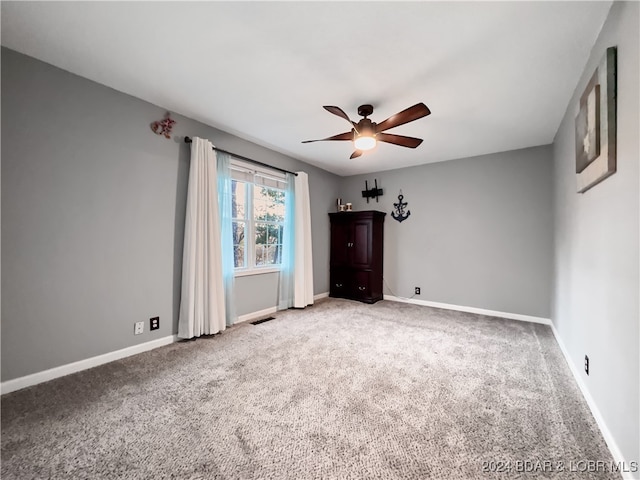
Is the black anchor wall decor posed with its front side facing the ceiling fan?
yes

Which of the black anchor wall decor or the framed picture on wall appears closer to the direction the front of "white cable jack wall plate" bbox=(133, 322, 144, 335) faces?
the framed picture on wall

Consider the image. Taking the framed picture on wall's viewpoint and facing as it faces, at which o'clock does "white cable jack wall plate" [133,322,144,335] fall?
The white cable jack wall plate is roughly at 11 o'clock from the framed picture on wall.

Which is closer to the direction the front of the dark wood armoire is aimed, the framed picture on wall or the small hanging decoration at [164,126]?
the small hanging decoration

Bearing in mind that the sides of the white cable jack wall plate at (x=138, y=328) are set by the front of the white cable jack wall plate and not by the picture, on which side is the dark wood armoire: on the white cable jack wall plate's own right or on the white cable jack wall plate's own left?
on the white cable jack wall plate's own left

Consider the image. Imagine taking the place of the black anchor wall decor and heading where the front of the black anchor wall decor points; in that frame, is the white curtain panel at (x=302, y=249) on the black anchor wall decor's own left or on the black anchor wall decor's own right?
on the black anchor wall decor's own right

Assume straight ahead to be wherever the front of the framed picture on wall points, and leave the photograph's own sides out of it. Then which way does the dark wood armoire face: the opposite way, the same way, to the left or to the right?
to the left

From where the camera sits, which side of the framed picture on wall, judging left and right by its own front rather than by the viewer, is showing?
left

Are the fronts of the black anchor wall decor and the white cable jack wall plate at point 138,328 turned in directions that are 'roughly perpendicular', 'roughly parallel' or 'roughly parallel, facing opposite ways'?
roughly perpendicular

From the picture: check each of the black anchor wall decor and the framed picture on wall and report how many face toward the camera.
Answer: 1

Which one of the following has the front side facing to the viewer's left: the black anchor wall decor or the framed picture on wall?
the framed picture on wall
